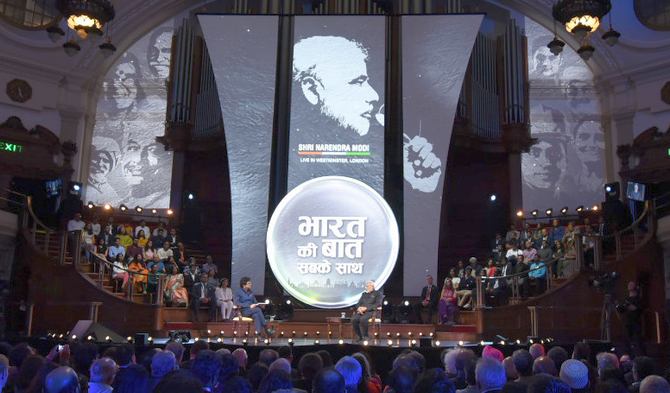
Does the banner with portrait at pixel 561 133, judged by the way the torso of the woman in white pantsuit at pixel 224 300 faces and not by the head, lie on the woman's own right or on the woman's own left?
on the woman's own left

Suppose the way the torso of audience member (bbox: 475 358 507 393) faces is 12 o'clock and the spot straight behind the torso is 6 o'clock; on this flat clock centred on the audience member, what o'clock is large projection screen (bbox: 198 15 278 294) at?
The large projection screen is roughly at 11 o'clock from the audience member.

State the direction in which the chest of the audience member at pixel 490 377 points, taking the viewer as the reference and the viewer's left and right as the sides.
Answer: facing away from the viewer

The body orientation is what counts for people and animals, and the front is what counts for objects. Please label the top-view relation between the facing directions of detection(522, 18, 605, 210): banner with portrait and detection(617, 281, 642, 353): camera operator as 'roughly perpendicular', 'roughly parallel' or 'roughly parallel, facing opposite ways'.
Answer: roughly perpendicular

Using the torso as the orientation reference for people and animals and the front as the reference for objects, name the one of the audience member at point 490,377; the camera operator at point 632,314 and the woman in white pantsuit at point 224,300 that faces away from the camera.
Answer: the audience member

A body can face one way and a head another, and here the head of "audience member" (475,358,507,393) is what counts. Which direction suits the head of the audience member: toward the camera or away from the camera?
away from the camera

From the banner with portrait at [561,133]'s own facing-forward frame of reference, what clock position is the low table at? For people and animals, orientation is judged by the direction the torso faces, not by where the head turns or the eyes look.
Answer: The low table is roughly at 1 o'clock from the banner with portrait.

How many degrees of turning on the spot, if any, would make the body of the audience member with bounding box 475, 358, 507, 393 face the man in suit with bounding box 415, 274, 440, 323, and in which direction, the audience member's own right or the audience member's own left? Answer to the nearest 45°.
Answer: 0° — they already face them

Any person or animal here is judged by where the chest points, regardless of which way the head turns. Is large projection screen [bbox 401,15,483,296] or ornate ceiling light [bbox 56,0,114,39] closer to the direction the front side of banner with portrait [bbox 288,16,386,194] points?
the ornate ceiling light

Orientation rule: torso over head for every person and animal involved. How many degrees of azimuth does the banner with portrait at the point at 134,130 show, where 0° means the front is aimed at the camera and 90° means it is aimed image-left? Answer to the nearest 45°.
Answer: approximately 0°
